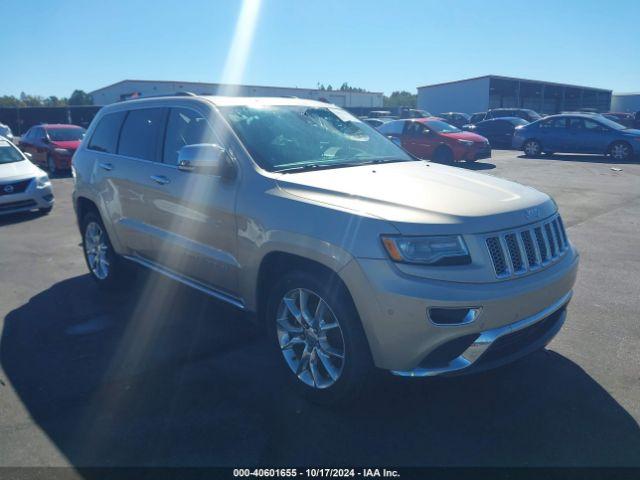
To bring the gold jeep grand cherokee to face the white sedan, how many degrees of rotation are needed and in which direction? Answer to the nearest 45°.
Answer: approximately 180°

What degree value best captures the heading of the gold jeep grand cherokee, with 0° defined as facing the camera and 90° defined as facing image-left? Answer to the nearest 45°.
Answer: approximately 315°

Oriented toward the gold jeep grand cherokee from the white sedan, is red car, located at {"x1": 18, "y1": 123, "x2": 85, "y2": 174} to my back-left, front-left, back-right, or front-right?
back-left

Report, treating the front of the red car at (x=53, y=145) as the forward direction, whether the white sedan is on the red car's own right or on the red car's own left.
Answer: on the red car's own right

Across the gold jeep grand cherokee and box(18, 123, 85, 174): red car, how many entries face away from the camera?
0

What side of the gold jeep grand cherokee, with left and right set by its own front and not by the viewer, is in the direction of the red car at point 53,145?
back

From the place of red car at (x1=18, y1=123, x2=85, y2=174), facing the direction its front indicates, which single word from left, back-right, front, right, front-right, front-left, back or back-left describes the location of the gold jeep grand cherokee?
front-right
